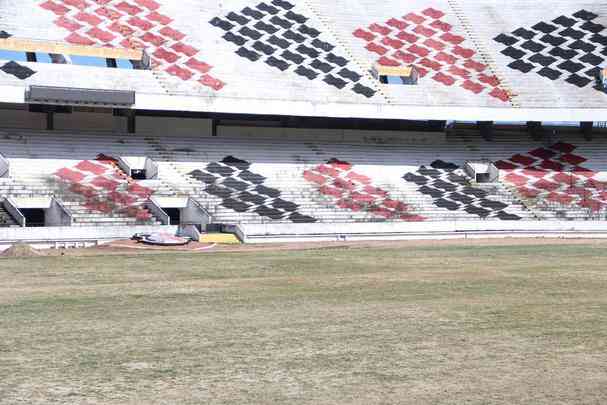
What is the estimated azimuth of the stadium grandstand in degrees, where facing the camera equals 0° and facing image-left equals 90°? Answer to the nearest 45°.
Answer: approximately 0°

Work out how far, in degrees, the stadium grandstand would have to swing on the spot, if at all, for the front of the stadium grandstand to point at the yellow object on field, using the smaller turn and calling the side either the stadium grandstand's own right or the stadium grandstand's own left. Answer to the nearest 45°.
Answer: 0° — it already faces it
